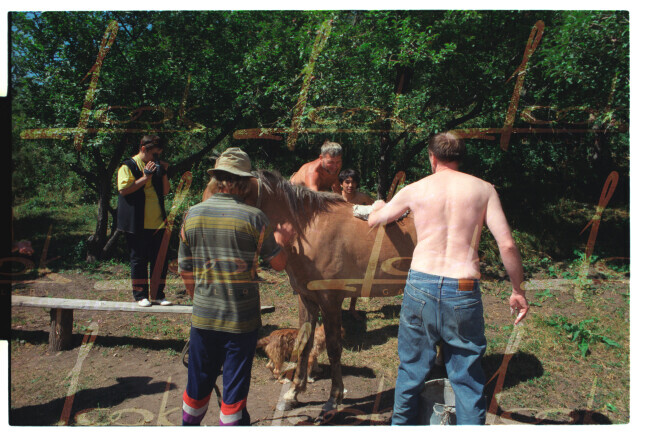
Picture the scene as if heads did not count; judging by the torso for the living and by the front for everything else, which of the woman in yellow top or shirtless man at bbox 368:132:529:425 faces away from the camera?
the shirtless man

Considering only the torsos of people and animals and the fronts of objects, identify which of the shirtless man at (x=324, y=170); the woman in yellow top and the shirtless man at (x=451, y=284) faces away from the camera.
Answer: the shirtless man at (x=451, y=284)

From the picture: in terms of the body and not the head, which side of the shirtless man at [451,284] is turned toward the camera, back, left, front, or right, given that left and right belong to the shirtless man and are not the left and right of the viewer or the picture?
back

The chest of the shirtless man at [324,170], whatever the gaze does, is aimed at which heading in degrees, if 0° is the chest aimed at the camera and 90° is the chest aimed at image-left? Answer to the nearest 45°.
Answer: approximately 315°

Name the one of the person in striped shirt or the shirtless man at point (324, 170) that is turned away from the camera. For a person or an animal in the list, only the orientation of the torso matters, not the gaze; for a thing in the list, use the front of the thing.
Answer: the person in striped shirt

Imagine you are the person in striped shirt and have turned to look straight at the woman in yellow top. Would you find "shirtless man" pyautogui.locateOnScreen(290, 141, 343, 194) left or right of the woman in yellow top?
right

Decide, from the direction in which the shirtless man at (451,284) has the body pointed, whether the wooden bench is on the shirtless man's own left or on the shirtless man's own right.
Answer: on the shirtless man's own left

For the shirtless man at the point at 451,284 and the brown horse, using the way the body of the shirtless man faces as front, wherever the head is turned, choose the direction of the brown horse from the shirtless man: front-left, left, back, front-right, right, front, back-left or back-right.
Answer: front-left

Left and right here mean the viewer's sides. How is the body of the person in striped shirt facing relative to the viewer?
facing away from the viewer

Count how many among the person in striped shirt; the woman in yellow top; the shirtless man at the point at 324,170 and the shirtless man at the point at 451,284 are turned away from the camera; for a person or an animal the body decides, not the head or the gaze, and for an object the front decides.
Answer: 2

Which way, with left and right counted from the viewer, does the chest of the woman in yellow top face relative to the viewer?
facing the viewer and to the right of the viewer
